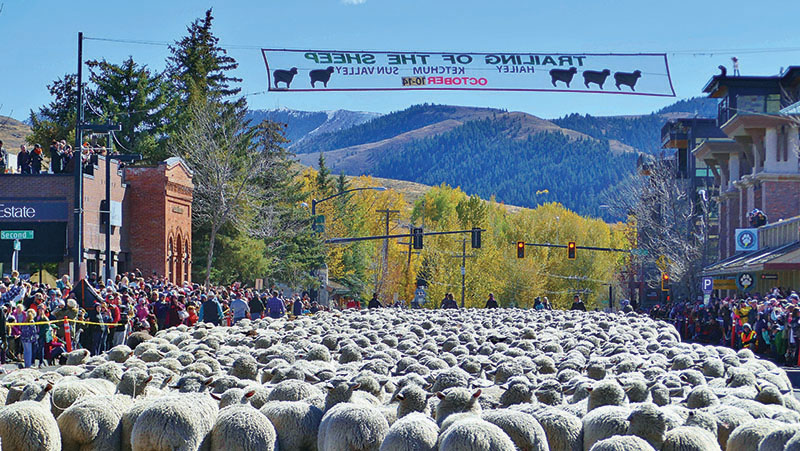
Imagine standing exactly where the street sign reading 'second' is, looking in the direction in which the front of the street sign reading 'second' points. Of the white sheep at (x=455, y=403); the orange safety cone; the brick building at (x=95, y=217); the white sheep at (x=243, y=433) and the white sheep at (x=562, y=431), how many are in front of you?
4

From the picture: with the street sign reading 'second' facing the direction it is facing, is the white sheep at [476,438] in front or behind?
in front

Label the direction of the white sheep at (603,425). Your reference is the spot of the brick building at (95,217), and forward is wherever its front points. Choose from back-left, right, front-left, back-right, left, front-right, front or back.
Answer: front-right

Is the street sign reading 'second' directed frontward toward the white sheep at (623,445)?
yes

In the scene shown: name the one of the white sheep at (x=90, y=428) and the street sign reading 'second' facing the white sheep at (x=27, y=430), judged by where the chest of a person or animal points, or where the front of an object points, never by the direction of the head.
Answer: the street sign reading 'second'

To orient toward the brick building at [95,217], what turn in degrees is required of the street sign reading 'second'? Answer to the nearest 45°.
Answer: approximately 135° to its left

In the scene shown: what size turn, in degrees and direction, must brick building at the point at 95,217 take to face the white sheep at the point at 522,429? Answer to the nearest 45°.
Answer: approximately 45° to its right

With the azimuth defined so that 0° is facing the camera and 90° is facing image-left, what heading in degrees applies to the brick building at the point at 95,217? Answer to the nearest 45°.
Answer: approximately 315°

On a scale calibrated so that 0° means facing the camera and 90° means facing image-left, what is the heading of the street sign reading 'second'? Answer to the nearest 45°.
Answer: approximately 0°

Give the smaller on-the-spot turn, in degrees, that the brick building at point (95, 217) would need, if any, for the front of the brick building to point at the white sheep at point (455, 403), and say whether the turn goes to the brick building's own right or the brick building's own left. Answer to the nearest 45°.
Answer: approximately 45° to the brick building's own right
